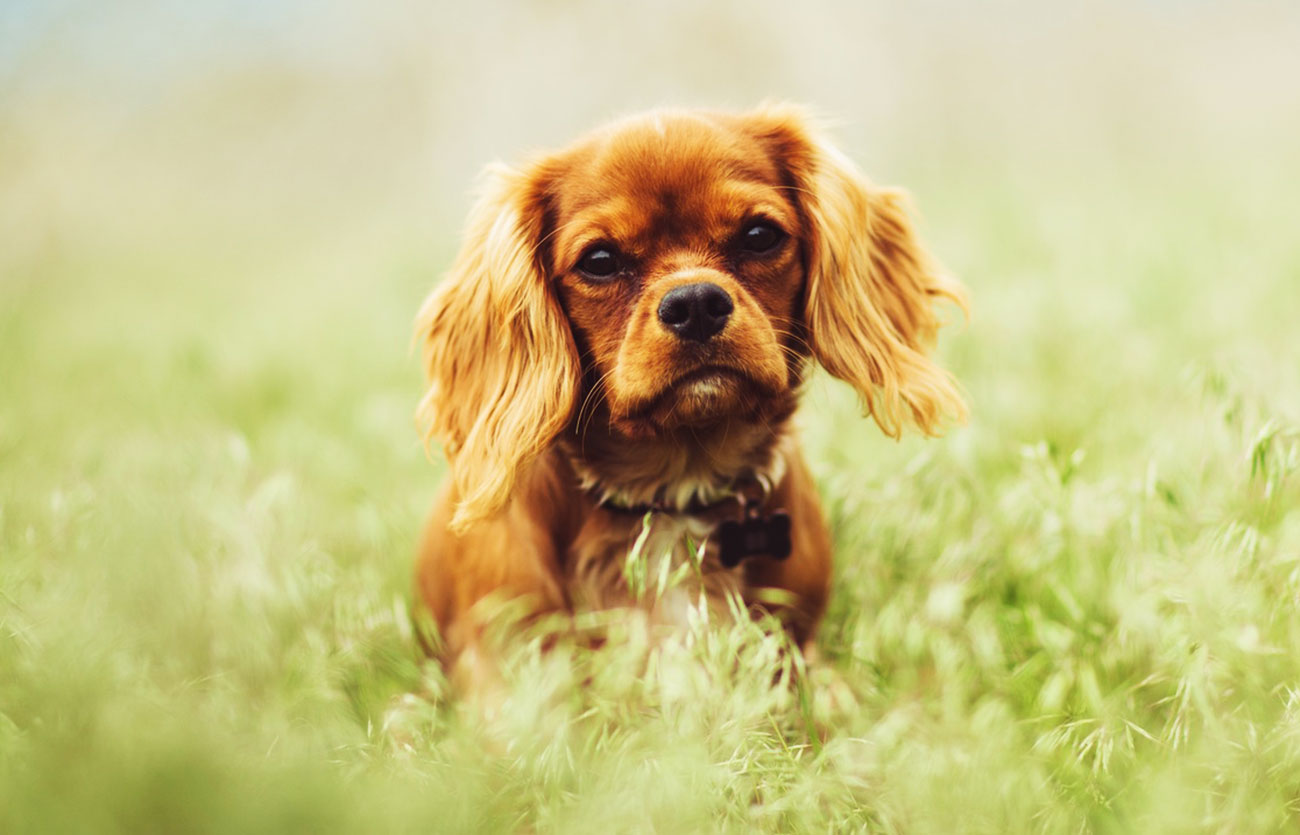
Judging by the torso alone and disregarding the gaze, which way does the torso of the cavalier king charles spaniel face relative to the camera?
toward the camera
